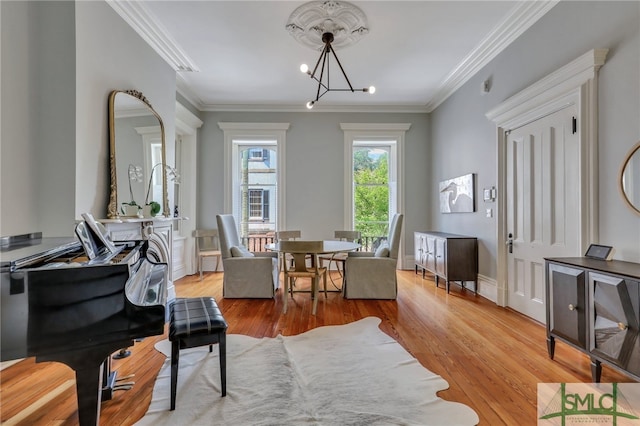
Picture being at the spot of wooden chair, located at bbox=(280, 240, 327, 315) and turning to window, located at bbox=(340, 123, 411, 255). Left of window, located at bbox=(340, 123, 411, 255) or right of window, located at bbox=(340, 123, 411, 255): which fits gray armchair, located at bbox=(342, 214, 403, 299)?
right

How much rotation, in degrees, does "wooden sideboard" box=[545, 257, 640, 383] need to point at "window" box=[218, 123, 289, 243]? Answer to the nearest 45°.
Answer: approximately 45° to its right

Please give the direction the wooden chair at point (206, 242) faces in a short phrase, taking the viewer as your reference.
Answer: facing the viewer and to the right of the viewer

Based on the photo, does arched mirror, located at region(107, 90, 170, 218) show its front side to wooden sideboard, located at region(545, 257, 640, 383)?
yes

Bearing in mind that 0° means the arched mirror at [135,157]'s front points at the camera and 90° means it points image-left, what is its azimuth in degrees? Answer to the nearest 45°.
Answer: approximately 315°

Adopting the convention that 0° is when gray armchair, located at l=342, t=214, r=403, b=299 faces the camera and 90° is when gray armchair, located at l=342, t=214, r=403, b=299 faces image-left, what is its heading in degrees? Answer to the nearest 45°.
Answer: approximately 90°

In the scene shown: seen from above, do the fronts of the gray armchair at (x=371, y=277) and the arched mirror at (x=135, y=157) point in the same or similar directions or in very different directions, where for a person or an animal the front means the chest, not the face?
very different directions

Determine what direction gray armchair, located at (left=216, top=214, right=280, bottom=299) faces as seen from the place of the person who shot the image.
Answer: facing to the right of the viewer

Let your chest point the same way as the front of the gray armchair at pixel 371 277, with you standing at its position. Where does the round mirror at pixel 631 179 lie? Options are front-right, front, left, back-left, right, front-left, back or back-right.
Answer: back-left

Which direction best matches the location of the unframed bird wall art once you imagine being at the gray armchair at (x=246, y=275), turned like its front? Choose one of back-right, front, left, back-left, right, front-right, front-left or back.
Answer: front

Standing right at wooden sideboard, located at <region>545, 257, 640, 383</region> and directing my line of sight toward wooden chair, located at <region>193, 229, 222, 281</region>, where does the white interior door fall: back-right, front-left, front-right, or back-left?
front-right

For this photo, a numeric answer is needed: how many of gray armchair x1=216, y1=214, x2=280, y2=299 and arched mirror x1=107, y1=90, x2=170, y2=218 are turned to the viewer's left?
0

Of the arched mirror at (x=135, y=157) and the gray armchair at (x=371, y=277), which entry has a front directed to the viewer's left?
the gray armchair

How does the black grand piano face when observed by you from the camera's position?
facing to the right of the viewer

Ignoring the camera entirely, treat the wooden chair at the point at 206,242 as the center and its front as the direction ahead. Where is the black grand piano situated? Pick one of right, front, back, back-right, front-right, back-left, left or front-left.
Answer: front-right

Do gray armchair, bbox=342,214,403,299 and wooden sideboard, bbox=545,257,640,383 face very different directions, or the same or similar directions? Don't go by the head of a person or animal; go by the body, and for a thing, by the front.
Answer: same or similar directions

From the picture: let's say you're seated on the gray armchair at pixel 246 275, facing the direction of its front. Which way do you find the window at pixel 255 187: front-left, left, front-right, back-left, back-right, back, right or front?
left
